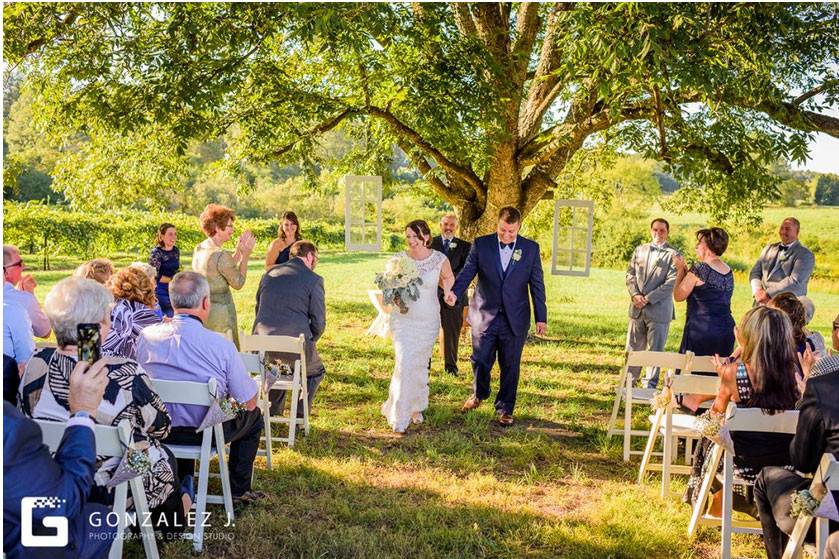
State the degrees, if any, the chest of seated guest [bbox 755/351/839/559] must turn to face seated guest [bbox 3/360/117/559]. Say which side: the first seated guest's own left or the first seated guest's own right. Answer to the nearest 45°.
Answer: approximately 90° to the first seated guest's own left

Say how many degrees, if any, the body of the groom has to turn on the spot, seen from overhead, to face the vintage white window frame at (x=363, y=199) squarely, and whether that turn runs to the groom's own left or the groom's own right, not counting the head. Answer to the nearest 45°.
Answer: approximately 135° to the groom's own right

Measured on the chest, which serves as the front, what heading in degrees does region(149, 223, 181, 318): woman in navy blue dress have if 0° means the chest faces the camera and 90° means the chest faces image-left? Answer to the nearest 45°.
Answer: approximately 315°

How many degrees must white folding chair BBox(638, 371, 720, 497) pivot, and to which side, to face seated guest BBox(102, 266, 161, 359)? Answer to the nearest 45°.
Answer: approximately 45° to its left

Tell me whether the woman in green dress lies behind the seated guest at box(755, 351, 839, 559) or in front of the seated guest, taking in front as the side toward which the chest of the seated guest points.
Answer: in front

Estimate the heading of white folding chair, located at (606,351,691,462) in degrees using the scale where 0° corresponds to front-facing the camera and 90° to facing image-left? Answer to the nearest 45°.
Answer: approximately 135°

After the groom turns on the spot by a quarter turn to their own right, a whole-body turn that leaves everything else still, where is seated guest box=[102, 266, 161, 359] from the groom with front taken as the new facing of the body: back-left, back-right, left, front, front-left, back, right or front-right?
front-left

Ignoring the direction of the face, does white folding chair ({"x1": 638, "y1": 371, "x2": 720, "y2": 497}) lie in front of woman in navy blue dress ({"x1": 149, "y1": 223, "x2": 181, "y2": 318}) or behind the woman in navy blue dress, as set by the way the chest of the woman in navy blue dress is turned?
in front

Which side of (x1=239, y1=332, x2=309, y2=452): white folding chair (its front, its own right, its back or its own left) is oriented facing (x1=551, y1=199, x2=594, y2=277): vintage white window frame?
front

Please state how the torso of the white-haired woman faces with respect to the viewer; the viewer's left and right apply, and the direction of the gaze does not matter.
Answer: facing away from the viewer and to the right of the viewer

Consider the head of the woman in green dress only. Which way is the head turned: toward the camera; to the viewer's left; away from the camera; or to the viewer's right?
to the viewer's right
